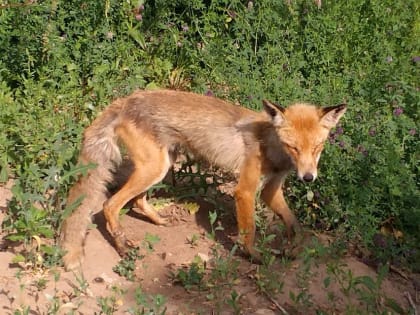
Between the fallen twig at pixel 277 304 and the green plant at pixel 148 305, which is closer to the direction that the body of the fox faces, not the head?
the fallen twig

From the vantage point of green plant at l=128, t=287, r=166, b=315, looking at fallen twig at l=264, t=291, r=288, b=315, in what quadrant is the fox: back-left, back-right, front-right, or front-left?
front-left

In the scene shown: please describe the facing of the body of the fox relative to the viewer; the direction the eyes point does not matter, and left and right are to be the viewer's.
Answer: facing the viewer and to the right of the viewer

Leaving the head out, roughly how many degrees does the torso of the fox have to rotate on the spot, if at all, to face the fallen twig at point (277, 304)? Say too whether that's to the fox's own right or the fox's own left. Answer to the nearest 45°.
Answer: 0° — it already faces it

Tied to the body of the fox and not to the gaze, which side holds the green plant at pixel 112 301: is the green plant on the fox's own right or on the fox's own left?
on the fox's own right
